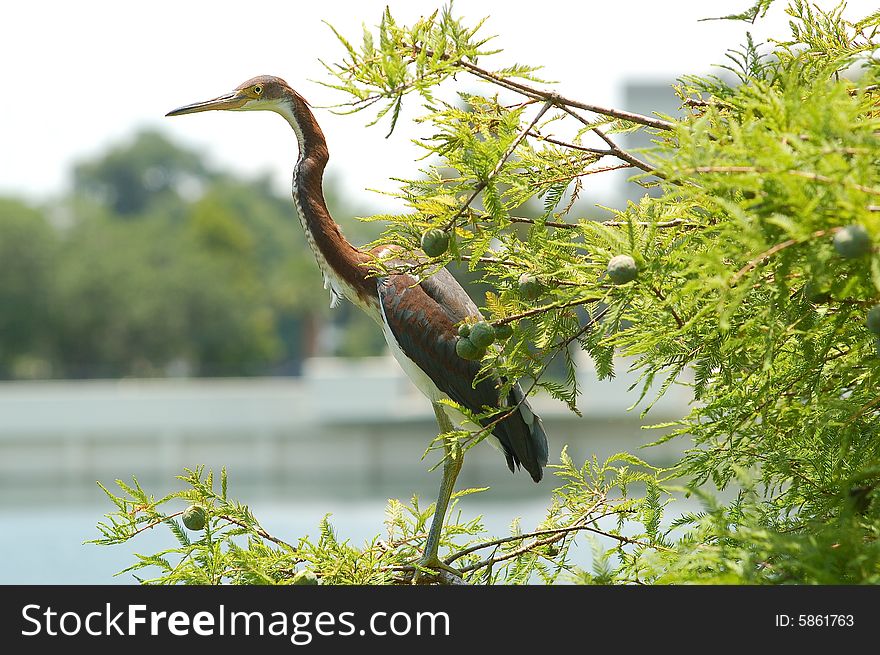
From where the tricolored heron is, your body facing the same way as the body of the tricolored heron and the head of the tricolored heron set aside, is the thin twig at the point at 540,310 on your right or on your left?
on your left

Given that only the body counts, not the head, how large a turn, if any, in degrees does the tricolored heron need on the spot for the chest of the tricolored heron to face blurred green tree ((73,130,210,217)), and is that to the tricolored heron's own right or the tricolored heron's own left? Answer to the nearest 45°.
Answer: approximately 90° to the tricolored heron's own right

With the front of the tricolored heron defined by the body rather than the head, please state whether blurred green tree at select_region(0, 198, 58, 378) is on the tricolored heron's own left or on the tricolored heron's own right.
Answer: on the tricolored heron's own right

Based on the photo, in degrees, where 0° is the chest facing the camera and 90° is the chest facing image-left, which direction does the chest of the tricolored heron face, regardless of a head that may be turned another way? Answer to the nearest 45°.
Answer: approximately 90°
